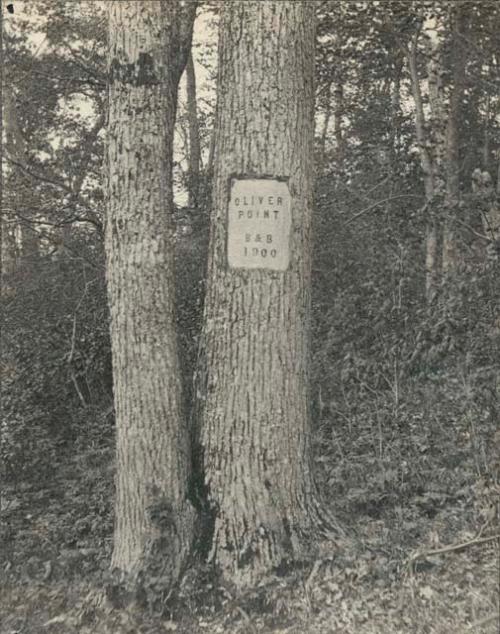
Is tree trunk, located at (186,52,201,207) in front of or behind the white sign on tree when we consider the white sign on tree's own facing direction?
behind

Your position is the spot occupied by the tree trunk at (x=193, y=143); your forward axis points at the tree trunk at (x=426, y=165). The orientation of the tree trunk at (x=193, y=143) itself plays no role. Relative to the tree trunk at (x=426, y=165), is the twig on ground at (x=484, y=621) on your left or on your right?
right

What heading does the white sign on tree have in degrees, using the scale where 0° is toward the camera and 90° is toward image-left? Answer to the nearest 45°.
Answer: approximately 0°

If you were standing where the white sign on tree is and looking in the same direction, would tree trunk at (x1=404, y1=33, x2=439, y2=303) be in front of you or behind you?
behind

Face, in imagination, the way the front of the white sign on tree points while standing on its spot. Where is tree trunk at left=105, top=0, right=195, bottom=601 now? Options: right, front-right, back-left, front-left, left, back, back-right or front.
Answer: right
